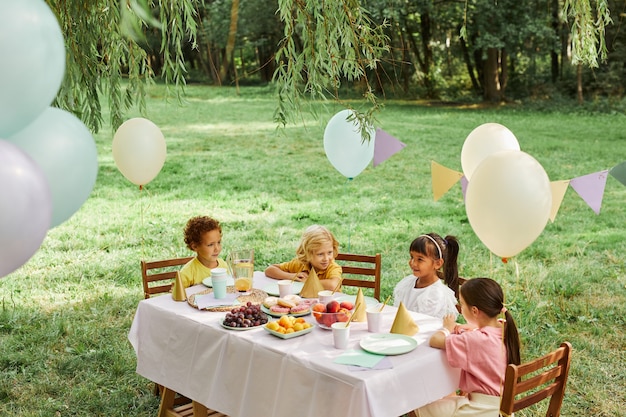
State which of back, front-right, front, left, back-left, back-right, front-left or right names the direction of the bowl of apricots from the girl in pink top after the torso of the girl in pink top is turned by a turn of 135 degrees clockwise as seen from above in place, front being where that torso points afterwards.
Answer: back

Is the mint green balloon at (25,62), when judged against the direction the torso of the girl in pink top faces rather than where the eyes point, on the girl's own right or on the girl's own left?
on the girl's own left

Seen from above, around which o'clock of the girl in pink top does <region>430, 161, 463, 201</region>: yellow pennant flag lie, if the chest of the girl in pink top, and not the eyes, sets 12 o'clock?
The yellow pennant flag is roughly at 1 o'clock from the girl in pink top.

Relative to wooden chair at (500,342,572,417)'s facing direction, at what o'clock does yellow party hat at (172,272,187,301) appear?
The yellow party hat is roughly at 11 o'clock from the wooden chair.

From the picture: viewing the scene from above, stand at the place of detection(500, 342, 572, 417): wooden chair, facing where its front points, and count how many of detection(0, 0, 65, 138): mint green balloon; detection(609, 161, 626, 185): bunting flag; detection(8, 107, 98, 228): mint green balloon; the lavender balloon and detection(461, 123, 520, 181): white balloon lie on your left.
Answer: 3

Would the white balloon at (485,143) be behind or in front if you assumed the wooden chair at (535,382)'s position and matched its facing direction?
in front

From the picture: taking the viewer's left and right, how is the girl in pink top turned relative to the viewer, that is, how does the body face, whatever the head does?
facing away from the viewer and to the left of the viewer

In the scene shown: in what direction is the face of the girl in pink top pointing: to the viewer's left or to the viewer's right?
to the viewer's left

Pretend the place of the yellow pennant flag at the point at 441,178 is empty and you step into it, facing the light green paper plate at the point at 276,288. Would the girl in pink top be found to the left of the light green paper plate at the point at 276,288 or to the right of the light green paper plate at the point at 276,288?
left

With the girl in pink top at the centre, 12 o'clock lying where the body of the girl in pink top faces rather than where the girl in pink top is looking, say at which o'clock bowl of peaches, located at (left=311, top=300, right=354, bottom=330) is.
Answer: The bowl of peaches is roughly at 11 o'clock from the girl in pink top.

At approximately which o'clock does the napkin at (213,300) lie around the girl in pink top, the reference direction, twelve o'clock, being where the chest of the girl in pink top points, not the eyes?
The napkin is roughly at 11 o'clock from the girl in pink top.

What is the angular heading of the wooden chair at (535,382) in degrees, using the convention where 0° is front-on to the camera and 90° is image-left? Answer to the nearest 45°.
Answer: approximately 135°

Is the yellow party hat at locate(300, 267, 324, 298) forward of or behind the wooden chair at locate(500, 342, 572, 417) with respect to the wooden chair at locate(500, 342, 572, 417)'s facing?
forward
